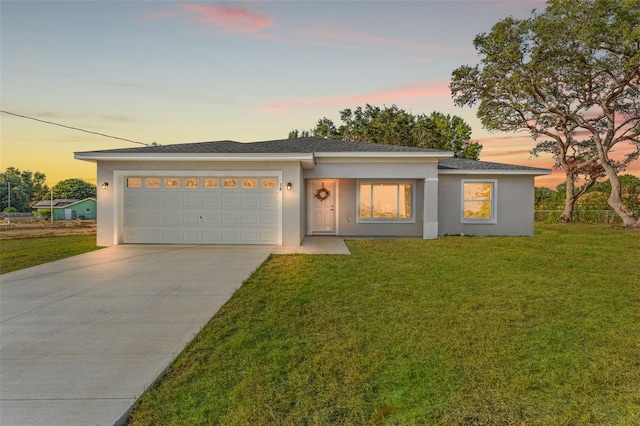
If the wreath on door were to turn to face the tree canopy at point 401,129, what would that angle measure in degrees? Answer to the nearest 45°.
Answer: approximately 180°

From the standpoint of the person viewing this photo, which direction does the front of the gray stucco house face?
facing the viewer

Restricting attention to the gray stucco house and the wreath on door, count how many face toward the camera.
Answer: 2

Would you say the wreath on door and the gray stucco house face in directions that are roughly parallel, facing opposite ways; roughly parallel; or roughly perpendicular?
roughly parallel

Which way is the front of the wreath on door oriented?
toward the camera

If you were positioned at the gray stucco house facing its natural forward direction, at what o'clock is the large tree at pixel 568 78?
The large tree is roughly at 8 o'clock from the gray stucco house.

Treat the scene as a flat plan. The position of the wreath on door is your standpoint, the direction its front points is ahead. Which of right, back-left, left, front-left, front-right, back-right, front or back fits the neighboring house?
back-right
